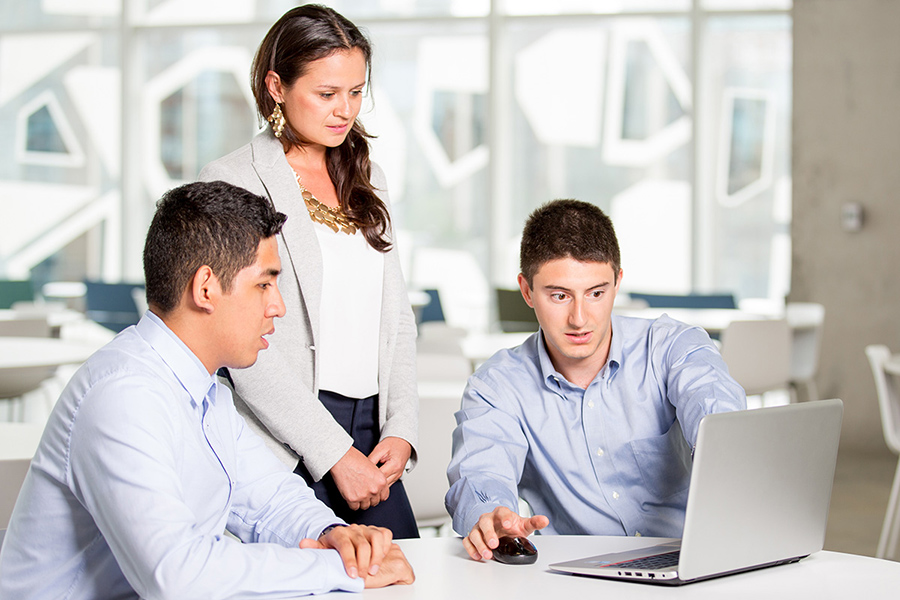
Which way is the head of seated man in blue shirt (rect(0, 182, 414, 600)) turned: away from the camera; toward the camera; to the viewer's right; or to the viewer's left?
to the viewer's right

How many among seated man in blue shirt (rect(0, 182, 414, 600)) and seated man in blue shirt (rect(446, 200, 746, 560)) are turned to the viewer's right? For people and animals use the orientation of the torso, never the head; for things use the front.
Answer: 1

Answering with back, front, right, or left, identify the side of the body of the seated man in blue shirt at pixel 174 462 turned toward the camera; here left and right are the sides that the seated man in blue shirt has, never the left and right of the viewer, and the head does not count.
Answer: right

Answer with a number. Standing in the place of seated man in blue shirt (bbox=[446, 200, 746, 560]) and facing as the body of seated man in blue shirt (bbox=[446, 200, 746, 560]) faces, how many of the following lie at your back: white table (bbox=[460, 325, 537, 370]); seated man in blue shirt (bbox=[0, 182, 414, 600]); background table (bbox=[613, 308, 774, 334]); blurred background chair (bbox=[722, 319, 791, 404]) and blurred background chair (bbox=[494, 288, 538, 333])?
4

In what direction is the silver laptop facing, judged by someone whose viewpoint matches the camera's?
facing away from the viewer and to the left of the viewer

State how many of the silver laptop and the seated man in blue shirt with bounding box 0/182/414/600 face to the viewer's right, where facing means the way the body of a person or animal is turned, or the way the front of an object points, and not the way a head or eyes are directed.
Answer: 1

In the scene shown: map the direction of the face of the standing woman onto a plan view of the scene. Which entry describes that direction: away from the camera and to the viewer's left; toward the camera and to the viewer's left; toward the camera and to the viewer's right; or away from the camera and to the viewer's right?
toward the camera and to the viewer's right

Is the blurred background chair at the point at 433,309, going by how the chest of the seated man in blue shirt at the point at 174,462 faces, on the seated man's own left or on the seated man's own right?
on the seated man's own left

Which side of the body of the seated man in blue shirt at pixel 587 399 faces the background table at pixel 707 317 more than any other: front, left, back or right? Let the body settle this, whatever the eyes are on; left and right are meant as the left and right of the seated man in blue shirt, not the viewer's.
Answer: back

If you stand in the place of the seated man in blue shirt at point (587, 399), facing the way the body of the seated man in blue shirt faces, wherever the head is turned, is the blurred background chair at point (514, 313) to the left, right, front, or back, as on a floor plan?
back

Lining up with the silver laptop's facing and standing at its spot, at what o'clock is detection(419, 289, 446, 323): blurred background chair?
The blurred background chair is roughly at 1 o'clock from the silver laptop.

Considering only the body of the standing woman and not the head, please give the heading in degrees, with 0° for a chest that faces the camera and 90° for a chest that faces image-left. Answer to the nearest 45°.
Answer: approximately 315°
